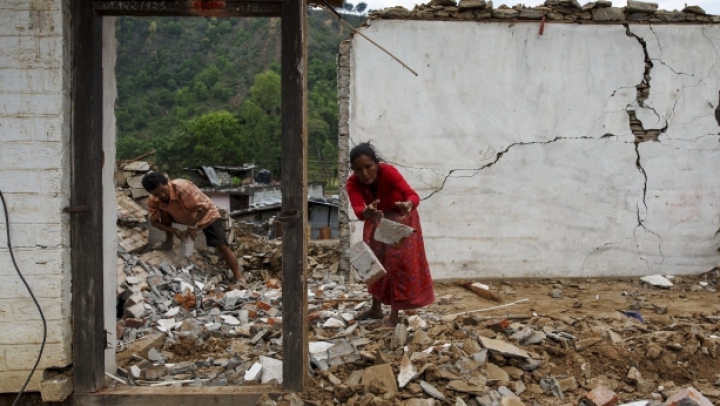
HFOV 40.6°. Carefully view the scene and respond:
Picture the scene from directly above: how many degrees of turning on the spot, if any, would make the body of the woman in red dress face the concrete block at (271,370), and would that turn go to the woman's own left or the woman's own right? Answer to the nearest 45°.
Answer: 0° — they already face it

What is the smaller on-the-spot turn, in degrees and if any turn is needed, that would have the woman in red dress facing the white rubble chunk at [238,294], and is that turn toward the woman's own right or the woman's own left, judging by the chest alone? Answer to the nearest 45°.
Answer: approximately 90° to the woman's own right

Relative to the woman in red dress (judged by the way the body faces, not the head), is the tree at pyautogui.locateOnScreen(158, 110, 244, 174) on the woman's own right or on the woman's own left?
on the woman's own right

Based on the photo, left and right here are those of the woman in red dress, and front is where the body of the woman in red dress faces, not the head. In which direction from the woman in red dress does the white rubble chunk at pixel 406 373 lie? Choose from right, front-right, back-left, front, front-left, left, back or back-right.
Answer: front-left

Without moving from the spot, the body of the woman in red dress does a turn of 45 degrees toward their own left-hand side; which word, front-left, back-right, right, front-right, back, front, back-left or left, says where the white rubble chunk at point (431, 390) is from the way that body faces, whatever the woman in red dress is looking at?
front

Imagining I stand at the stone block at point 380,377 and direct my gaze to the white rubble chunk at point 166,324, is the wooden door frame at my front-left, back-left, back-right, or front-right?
front-left

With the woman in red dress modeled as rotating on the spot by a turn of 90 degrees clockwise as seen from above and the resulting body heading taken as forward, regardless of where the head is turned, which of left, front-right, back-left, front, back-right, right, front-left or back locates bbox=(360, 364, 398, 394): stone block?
back-left

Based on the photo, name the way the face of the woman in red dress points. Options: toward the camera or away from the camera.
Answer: toward the camera

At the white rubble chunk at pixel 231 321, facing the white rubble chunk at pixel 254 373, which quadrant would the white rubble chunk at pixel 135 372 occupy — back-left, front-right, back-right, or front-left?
front-right

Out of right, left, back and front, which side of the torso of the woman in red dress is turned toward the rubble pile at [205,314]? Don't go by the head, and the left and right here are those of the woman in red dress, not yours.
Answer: right

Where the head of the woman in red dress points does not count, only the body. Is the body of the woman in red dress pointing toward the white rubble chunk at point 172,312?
no

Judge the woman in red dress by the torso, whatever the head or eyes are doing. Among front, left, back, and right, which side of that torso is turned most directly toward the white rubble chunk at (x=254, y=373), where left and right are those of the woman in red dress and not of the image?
front

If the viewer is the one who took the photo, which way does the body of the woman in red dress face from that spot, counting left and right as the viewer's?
facing the viewer and to the left of the viewer

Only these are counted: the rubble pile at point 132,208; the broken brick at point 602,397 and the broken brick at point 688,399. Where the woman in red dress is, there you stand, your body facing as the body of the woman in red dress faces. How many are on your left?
2

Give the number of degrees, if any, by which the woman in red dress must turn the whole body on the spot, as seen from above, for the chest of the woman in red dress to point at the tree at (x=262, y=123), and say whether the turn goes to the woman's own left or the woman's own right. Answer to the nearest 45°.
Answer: approximately 135° to the woman's own right

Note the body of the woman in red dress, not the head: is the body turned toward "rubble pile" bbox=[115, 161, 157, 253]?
no

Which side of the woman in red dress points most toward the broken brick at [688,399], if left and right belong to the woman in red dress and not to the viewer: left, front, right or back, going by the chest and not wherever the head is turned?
left

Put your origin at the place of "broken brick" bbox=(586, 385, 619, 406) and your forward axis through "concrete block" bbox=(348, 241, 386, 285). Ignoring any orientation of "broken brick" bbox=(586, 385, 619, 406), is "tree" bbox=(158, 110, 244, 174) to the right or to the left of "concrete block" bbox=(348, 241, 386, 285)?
right

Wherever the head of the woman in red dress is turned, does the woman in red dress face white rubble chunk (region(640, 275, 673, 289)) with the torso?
no

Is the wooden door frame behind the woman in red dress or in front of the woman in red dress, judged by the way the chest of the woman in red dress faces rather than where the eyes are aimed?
in front
